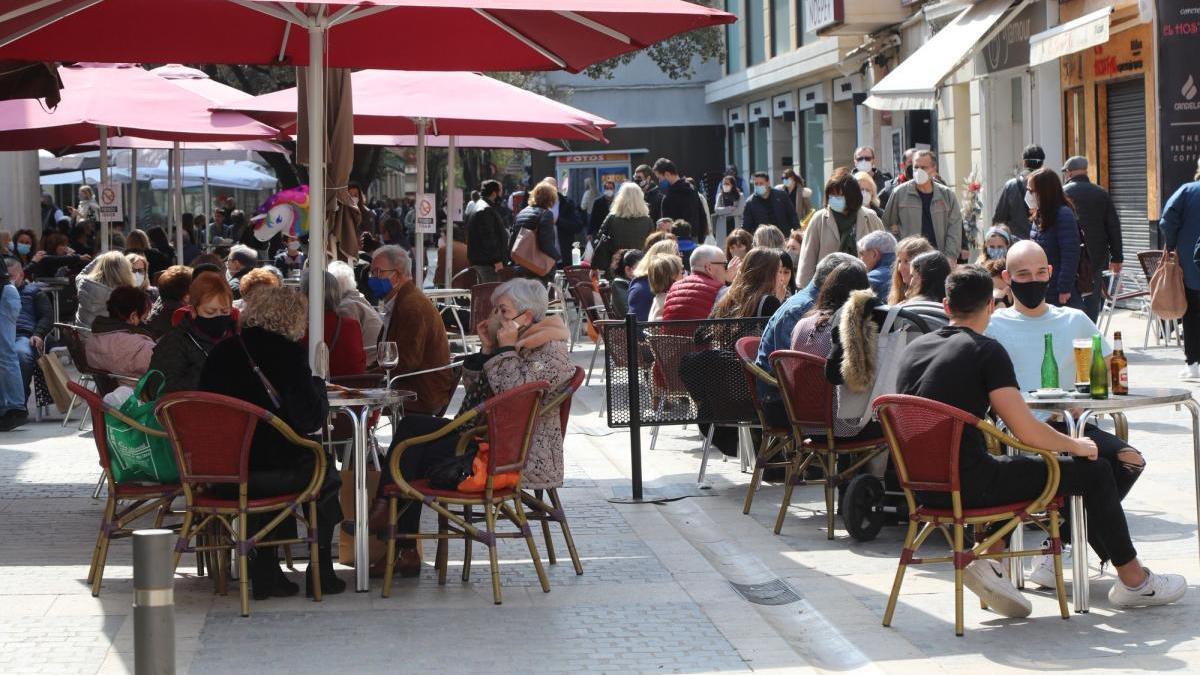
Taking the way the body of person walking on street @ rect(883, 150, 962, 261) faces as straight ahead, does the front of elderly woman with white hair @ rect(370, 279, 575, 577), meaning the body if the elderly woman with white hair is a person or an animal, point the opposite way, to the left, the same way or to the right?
to the right

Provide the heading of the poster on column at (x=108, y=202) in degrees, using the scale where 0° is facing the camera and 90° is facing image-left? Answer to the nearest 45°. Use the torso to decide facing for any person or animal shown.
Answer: approximately 0°

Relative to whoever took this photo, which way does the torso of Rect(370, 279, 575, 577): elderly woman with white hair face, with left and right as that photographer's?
facing to the left of the viewer

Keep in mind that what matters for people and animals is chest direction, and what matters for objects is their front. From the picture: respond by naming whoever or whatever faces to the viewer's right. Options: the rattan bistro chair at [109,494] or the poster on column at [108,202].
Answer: the rattan bistro chair

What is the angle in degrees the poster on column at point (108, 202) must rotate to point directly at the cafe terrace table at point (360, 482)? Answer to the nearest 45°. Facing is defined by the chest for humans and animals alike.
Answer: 0° — it already faces it

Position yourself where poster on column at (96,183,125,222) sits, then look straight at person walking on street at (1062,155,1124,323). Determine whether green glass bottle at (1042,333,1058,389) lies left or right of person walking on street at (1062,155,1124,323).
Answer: right

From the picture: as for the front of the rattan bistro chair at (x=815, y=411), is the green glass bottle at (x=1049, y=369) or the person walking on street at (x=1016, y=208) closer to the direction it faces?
the person walking on street

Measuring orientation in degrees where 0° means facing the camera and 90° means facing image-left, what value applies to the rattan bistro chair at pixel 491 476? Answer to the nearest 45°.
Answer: approximately 135°

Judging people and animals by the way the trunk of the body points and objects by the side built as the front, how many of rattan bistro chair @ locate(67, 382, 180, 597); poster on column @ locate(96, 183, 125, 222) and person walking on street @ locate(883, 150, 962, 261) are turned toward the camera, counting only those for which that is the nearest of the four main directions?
2

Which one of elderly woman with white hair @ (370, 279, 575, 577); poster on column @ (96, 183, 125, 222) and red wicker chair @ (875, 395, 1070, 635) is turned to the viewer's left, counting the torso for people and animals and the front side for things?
the elderly woman with white hair

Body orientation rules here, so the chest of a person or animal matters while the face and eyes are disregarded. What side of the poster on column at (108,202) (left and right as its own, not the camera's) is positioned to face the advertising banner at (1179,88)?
left
